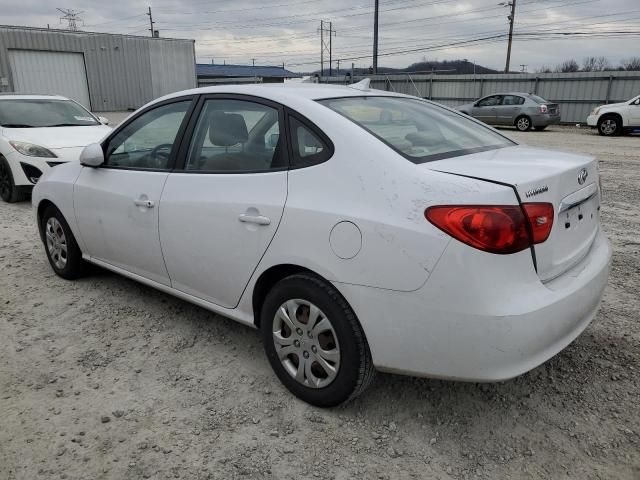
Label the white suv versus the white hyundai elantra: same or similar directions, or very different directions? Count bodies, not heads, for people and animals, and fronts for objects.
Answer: same or similar directions

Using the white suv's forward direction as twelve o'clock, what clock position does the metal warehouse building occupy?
The metal warehouse building is roughly at 12 o'clock from the white suv.

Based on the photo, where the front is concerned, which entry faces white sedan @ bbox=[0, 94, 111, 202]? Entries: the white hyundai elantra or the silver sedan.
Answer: the white hyundai elantra

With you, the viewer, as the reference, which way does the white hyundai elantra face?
facing away from the viewer and to the left of the viewer

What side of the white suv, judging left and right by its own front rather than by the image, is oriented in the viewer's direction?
left

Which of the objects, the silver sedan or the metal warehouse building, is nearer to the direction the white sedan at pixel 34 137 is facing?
the silver sedan

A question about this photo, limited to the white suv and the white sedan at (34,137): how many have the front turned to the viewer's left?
1

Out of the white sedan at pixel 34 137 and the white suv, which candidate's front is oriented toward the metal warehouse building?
the white suv

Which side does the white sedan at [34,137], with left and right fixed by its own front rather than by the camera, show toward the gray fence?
left

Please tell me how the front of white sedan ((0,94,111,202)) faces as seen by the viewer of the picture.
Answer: facing the viewer and to the right of the viewer

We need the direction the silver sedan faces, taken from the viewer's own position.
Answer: facing away from the viewer and to the left of the viewer

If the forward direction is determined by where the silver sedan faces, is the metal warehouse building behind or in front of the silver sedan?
in front

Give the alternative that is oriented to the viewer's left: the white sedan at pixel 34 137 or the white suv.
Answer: the white suv

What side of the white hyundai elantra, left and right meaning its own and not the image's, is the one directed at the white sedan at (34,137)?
front

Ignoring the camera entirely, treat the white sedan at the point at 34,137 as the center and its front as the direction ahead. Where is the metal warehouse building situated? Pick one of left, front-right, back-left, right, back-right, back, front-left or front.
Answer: back-left

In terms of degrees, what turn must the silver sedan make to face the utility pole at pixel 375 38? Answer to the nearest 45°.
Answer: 0° — it already faces it

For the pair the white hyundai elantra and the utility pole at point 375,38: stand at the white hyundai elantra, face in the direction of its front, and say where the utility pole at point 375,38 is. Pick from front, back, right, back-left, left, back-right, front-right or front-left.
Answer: front-right

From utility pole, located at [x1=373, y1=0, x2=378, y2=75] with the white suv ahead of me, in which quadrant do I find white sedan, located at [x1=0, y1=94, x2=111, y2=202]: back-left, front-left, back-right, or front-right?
front-right
